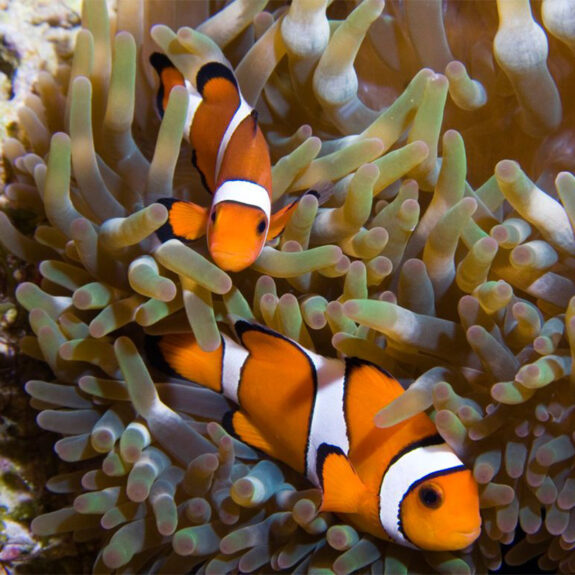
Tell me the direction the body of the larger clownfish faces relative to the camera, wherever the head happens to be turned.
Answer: to the viewer's right

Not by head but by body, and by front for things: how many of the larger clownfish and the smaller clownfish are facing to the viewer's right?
1

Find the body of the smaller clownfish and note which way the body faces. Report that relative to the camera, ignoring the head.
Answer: toward the camera

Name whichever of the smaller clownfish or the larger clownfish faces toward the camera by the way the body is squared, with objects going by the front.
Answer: the smaller clownfish

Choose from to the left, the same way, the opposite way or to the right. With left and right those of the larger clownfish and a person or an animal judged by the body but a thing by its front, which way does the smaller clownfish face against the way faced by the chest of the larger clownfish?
to the right
